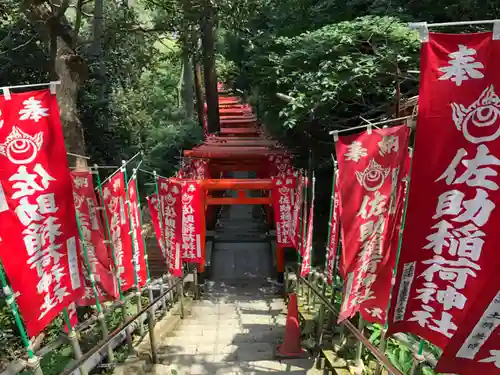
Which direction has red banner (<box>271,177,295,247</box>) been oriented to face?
toward the camera

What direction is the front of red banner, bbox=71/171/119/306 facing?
toward the camera

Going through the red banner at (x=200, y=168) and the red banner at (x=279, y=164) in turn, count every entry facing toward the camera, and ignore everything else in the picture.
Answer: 2

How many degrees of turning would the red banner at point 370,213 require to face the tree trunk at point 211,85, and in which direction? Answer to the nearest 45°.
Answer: approximately 135° to its right

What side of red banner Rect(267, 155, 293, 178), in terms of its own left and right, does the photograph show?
front

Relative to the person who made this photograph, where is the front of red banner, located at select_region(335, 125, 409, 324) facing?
facing the viewer

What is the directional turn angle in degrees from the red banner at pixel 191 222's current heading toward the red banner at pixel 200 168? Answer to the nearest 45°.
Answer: approximately 180°

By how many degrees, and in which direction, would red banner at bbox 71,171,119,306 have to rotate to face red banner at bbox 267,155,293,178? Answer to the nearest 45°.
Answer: approximately 135° to its left
